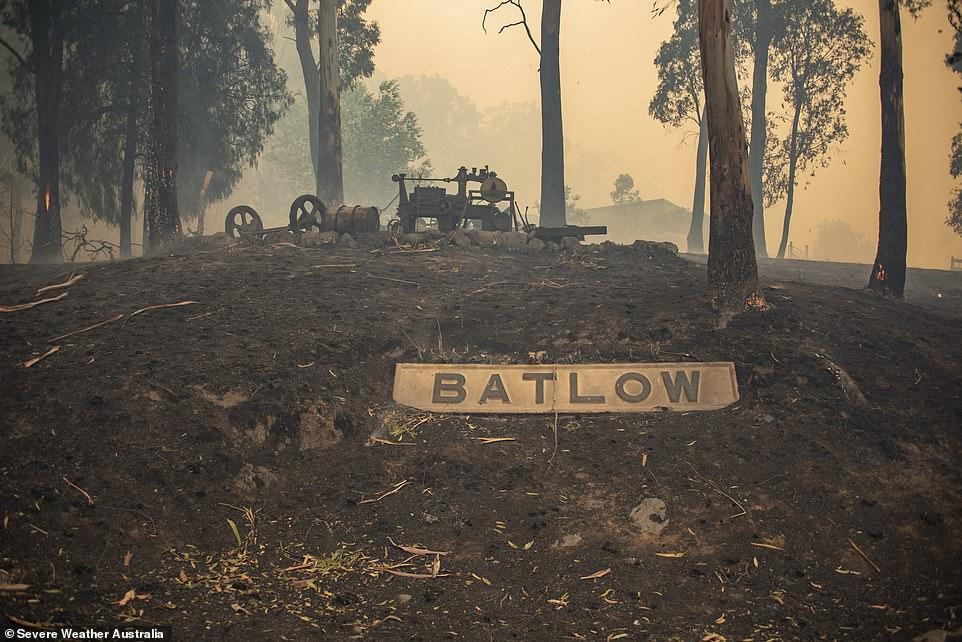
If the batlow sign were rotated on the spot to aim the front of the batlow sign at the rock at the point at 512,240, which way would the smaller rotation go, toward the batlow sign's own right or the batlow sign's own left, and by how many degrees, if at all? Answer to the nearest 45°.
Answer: approximately 180°

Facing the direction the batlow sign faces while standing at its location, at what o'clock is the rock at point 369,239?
The rock is roughly at 5 o'clock from the batlow sign.

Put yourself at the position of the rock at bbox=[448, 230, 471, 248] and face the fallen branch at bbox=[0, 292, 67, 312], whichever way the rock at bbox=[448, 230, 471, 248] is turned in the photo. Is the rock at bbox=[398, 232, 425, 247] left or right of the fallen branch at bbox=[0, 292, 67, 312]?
right

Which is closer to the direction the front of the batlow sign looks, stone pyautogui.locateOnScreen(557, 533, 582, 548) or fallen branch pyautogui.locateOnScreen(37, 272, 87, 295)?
the stone

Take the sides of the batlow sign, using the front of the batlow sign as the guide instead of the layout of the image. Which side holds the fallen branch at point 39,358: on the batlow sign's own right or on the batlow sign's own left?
on the batlow sign's own right

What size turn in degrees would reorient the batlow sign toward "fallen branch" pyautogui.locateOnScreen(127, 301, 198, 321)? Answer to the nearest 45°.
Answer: approximately 90° to its right

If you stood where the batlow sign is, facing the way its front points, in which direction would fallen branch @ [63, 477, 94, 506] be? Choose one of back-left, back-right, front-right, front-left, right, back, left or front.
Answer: front-right

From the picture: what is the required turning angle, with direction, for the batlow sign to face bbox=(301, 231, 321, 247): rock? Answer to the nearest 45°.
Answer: approximately 135° to its right

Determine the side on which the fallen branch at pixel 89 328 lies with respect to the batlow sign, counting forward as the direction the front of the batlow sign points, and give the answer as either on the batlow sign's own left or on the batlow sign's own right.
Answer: on the batlow sign's own right

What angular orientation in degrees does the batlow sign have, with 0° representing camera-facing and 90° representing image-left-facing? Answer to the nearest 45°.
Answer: approximately 0°

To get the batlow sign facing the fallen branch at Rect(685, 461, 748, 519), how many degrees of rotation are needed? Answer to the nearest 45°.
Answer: approximately 45° to its left

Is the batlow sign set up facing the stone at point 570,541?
yes
